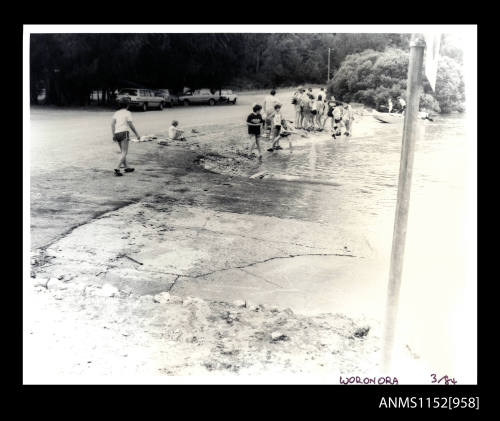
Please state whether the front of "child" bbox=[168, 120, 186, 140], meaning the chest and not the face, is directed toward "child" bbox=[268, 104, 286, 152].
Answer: yes

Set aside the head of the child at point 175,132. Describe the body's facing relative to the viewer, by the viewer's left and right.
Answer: facing to the right of the viewer

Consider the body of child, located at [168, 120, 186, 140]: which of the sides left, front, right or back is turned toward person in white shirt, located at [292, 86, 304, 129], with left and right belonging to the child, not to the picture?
front

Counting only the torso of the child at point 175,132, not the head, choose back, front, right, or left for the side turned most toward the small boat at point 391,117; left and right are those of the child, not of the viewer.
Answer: front

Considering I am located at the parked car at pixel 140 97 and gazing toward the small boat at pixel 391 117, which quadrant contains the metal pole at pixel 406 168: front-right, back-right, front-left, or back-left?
front-right
